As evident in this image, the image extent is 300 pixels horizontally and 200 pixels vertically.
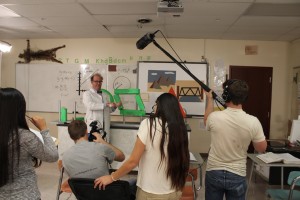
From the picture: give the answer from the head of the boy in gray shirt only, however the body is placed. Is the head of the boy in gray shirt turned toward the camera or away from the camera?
away from the camera

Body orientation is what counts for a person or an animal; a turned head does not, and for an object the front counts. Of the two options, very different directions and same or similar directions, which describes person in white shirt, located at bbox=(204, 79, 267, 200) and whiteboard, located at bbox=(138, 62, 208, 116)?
very different directions

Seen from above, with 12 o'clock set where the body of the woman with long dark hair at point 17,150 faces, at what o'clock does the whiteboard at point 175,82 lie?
The whiteboard is roughly at 12 o'clock from the woman with long dark hair.

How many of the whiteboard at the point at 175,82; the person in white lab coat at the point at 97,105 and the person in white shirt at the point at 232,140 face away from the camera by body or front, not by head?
1

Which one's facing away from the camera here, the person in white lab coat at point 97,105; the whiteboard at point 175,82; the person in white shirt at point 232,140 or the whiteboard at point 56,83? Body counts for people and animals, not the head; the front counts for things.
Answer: the person in white shirt at point 232,140

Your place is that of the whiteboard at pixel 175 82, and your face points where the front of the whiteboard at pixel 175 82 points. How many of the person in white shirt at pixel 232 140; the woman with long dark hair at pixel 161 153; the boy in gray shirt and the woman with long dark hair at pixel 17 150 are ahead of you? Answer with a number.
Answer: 4

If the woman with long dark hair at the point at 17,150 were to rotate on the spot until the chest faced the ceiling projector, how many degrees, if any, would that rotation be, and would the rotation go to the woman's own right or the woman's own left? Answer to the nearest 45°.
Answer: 0° — they already face it

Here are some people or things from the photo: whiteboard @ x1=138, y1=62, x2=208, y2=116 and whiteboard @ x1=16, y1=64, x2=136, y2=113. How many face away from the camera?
0

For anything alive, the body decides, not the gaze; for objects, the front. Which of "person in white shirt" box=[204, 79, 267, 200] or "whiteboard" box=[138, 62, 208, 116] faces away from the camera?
the person in white shirt

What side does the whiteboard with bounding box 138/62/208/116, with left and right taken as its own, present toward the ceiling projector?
front

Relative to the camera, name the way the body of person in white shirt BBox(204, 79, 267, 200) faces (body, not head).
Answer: away from the camera

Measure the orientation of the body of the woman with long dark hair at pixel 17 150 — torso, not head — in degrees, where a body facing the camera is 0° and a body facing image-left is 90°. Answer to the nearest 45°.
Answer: approximately 225°

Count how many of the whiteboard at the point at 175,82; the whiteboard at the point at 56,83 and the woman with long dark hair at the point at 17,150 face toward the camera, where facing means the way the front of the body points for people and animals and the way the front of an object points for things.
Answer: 2

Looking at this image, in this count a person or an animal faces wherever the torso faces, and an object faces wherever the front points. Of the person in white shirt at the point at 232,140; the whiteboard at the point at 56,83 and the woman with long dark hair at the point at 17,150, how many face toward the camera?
1
